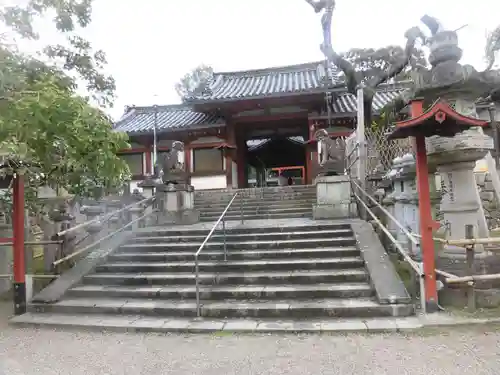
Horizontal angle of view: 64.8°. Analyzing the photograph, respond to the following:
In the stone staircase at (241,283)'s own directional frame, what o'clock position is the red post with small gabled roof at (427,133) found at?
The red post with small gabled roof is roughly at 10 o'clock from the stone staircase.

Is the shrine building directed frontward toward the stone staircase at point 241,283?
yes

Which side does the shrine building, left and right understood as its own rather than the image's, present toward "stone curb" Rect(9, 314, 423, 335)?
front

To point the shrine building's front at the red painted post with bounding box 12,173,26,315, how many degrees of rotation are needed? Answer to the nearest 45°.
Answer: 0° — it already faces it

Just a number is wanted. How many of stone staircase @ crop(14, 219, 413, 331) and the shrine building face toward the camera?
2

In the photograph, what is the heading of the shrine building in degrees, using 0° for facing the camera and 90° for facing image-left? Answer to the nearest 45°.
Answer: approximately 0°

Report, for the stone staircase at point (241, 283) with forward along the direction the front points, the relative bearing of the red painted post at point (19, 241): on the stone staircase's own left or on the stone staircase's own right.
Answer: on the stone staircase's own right

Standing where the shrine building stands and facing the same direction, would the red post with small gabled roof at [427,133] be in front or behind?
in front
